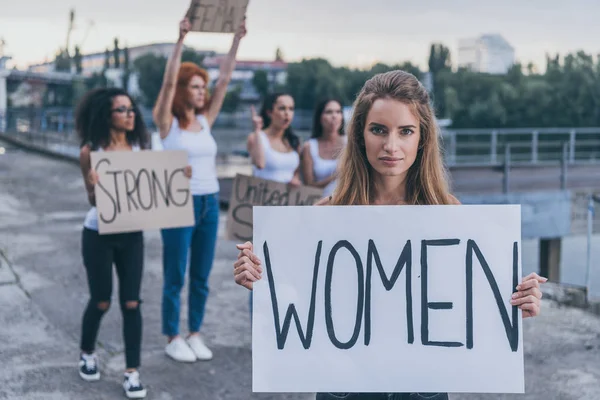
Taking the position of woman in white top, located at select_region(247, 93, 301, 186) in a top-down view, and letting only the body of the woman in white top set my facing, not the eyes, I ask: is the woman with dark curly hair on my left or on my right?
on my right

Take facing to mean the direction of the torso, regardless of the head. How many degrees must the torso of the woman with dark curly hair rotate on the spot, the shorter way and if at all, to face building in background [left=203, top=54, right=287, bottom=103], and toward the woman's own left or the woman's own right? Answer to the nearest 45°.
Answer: approximately 135° to the woman's own left

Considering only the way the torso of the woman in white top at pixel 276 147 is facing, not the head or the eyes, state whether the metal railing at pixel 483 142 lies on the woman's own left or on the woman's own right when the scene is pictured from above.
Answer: on the woman's own left

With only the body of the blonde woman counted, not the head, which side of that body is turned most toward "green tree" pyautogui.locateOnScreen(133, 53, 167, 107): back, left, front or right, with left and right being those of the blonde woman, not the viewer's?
back

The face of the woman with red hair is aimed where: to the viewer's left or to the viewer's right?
to the viewer's right

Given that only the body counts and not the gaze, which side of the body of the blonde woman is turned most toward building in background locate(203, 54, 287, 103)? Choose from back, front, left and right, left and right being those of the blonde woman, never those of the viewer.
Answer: back

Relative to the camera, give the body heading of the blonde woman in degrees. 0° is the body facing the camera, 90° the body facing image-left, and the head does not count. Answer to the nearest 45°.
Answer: approximately 0°

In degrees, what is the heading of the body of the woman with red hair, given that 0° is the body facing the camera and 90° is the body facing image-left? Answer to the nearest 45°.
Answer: approximately 315°

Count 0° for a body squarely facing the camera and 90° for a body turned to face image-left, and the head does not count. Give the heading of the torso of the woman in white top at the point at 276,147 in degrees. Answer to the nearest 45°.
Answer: approximately 315°
